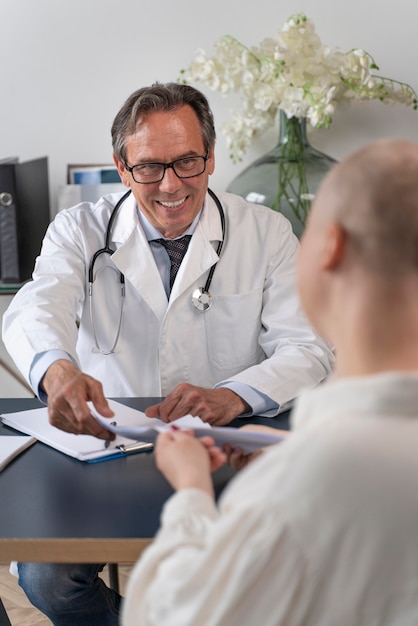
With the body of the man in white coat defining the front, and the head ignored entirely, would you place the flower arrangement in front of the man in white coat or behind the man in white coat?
behind

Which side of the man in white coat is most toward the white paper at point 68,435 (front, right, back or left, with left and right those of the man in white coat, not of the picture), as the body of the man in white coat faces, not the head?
front

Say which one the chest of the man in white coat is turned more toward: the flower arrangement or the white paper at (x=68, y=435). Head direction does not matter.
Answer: the white paper

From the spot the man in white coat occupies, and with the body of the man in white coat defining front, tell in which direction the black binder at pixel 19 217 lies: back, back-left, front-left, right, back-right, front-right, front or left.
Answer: back-right

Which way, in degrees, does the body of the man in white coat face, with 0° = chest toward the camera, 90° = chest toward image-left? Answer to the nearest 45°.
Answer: approximately 0°

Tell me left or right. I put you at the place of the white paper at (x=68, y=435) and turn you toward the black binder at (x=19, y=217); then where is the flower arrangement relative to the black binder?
right
